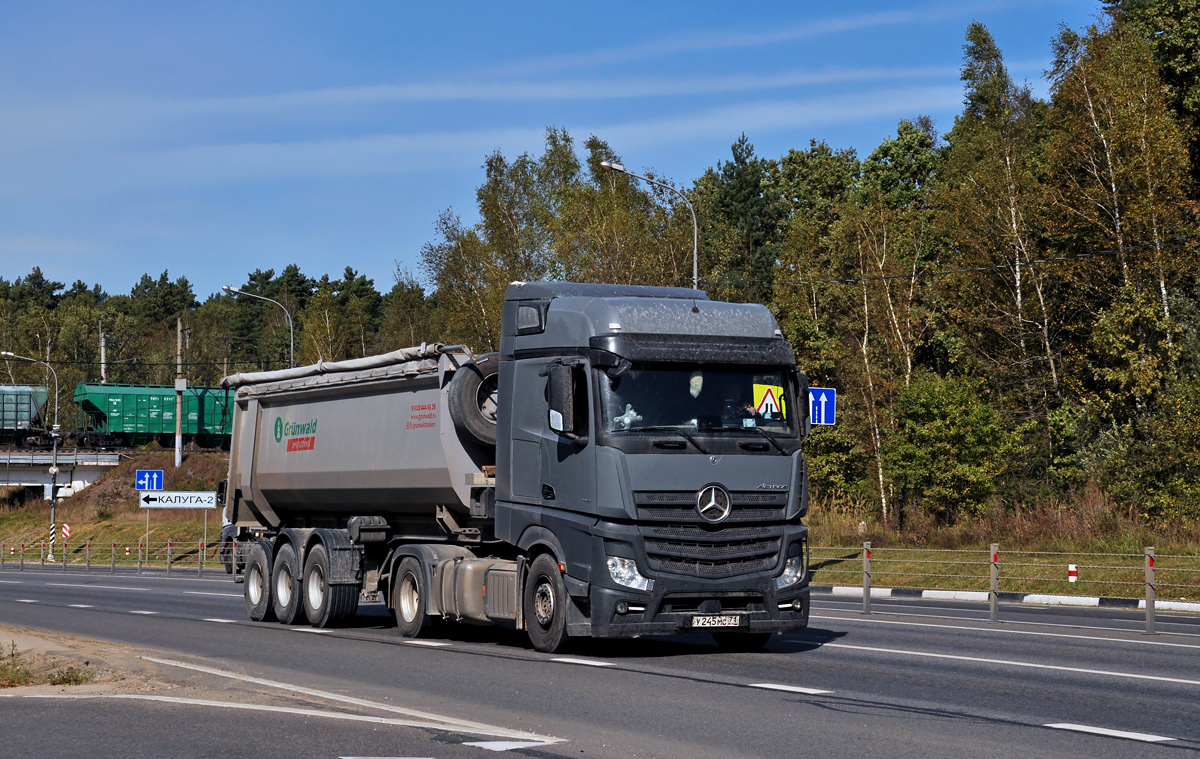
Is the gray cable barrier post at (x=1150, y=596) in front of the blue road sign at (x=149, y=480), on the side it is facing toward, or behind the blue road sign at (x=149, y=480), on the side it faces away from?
in front

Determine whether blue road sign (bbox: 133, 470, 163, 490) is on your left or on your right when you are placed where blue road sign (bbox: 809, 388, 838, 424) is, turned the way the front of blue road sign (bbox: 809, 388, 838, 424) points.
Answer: on your right

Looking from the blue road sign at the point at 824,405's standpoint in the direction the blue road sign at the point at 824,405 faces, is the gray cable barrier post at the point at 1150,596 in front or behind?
in front

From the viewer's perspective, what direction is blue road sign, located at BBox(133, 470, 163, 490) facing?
toward the camera

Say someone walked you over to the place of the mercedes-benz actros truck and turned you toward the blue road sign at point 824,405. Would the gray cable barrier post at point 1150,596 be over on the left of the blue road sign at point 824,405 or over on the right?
right

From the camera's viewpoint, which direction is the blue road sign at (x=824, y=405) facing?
toward the camera

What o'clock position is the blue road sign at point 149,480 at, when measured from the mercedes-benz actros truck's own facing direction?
The blue road sign is roughly at 7 o'clock from the mercedes-benz actros truck.

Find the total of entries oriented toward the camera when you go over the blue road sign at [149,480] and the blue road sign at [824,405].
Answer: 2

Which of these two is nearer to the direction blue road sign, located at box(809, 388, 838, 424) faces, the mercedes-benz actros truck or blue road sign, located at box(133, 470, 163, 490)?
the mercedes-benz actros truck
